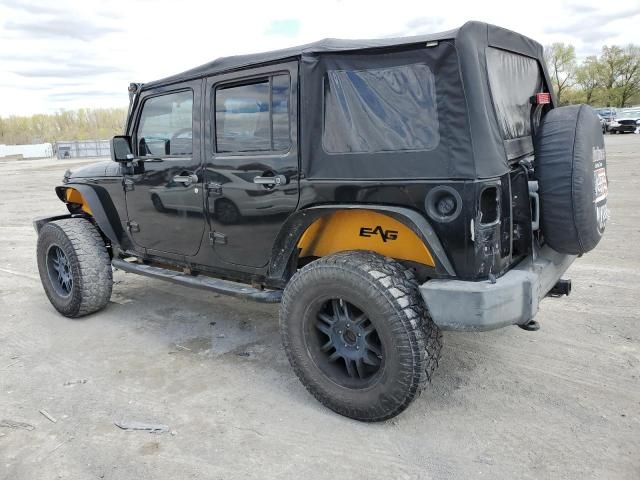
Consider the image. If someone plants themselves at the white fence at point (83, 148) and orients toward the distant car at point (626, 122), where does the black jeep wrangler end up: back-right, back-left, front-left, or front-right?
front-right

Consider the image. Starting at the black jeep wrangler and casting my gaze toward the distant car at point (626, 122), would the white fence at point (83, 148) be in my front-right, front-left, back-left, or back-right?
front-left

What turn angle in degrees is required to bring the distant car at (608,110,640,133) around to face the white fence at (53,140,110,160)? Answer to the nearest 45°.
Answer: approximately 45° to its right

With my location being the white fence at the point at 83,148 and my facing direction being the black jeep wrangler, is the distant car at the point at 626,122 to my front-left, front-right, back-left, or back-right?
front-left

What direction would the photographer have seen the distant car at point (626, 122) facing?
facing the viewer and to the left of the viewer

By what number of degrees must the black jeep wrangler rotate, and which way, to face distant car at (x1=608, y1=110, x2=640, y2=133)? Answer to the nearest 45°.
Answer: approximately 90° to its right

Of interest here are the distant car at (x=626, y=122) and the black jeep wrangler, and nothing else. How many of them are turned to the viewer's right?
0

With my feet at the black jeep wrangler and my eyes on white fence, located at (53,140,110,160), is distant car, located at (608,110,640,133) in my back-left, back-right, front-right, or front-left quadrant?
front-right

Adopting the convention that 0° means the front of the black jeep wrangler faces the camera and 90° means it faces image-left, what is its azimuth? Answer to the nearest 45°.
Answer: approximately 135°
